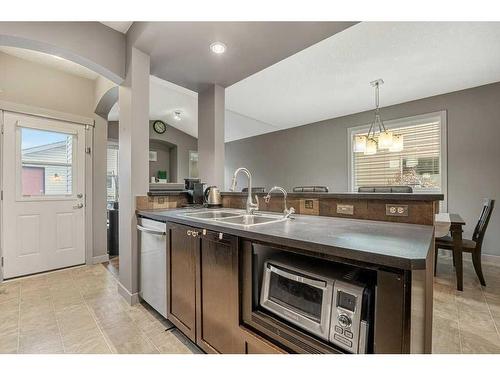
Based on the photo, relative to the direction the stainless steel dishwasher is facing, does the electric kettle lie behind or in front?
behind

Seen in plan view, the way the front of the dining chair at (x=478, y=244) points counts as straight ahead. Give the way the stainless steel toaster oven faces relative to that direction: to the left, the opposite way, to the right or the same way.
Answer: to the left

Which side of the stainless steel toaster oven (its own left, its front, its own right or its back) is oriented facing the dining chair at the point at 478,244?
back

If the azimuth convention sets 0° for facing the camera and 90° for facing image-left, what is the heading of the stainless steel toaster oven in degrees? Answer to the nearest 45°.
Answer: approximately 45°

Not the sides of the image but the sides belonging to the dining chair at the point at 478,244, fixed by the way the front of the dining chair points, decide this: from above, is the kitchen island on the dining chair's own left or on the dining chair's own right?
on the dining chair's own left

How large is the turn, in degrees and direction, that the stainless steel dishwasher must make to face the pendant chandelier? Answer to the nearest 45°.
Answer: approximately 135° to its left

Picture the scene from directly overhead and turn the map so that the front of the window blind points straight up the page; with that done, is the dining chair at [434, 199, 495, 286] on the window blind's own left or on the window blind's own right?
on the window blind's own left

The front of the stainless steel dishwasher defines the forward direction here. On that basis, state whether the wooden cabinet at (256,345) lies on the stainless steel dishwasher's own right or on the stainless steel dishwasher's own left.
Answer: on the stainless steel dishwasher's own left

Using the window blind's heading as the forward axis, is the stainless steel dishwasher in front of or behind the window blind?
in front

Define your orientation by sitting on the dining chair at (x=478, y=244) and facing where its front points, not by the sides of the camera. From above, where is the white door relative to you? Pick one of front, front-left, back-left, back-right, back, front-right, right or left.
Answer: front-left

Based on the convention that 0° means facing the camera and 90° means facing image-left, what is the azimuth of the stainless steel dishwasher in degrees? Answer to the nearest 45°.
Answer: approximately 45°

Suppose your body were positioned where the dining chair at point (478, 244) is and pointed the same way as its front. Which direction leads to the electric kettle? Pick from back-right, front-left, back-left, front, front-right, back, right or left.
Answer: front-left

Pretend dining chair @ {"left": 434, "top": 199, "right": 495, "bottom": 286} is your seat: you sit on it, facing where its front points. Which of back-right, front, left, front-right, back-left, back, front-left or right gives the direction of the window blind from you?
front-right

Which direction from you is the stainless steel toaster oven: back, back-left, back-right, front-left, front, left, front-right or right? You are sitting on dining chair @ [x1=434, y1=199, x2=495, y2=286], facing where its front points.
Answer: left
